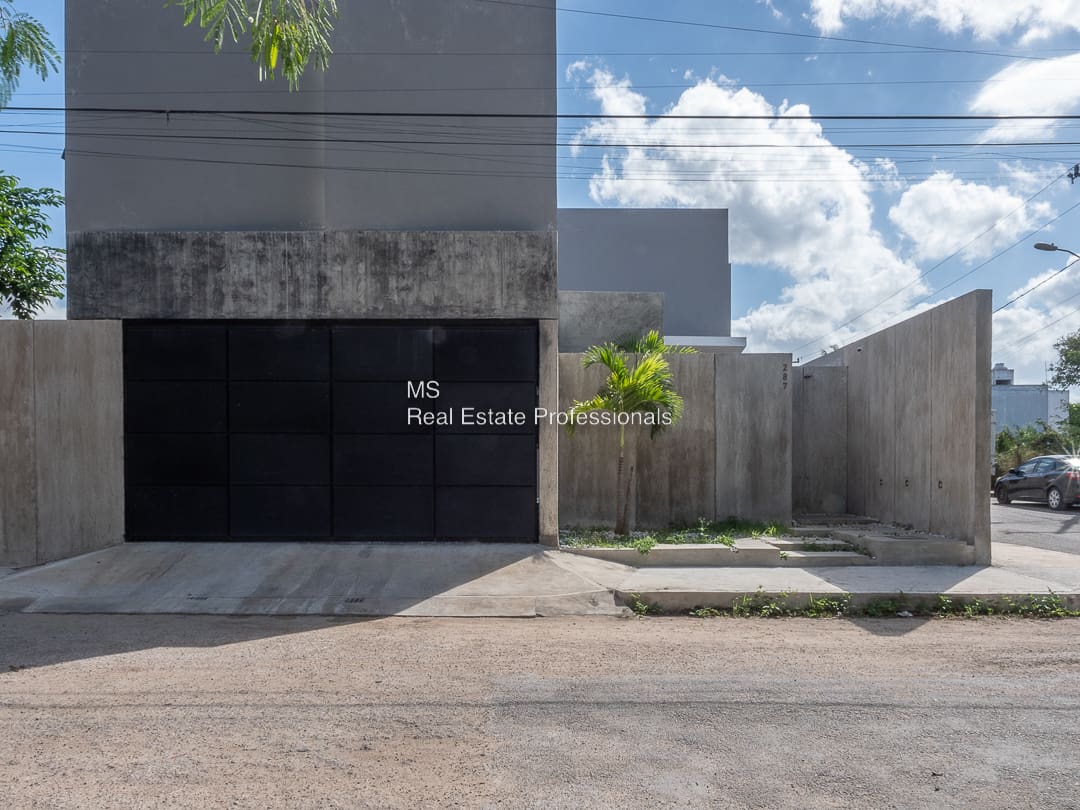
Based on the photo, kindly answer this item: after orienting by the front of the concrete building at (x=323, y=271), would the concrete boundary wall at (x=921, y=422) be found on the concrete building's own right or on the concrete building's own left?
on the concrete building's own left

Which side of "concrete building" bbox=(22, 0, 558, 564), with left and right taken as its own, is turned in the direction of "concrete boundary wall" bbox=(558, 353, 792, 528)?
left

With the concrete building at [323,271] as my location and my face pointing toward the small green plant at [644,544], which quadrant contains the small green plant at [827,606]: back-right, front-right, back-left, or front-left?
front-right

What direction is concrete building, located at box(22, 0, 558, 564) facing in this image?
toward the camera

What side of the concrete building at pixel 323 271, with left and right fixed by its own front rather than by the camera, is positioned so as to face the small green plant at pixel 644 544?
left

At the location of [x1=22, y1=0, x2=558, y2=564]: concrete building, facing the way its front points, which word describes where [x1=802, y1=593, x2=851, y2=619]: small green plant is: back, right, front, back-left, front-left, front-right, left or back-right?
front-left

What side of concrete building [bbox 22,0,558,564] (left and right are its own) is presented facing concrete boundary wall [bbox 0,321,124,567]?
right
